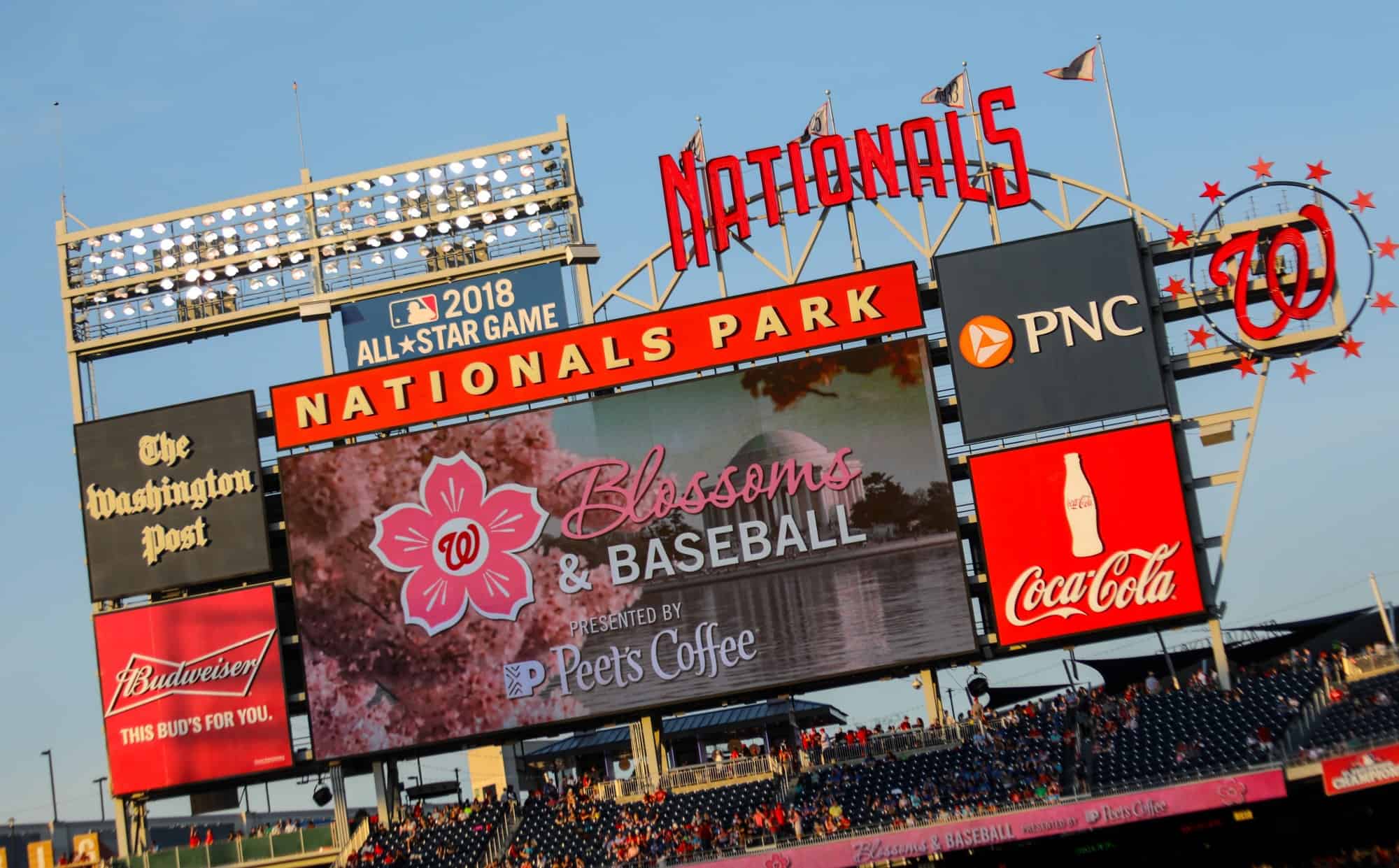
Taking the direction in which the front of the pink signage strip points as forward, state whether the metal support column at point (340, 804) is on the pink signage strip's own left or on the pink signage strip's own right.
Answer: on the pink signage strip's own right

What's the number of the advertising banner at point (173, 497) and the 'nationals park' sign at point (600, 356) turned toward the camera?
2

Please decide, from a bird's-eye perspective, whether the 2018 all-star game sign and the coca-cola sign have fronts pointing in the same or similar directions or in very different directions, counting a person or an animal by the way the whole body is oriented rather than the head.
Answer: same or similar directions

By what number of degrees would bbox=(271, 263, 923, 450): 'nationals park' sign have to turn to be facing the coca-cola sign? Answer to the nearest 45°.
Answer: approximately 90° to its left

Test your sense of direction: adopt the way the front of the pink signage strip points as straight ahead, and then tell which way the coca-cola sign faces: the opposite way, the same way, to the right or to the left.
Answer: the same way

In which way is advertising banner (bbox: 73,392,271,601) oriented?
toward the camera

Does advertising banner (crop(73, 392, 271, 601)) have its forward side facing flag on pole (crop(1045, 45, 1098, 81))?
no

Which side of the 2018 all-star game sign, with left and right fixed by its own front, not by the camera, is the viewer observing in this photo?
front

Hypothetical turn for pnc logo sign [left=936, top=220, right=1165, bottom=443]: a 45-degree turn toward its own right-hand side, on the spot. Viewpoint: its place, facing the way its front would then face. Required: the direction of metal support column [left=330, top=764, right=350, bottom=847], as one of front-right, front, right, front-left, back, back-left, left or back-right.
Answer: front-right

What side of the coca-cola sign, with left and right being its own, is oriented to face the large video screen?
right

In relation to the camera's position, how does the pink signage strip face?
facing the viewer

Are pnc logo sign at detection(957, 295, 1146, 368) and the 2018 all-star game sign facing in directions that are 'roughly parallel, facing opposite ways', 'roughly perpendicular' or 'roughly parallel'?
roughly parallel
